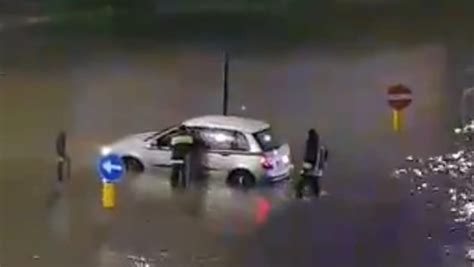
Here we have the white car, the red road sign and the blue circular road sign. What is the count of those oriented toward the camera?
2

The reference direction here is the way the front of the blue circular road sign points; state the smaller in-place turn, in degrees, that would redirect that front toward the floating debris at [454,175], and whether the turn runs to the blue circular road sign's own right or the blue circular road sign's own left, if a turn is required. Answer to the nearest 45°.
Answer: approximately 90° to the blue circular road sign's own left

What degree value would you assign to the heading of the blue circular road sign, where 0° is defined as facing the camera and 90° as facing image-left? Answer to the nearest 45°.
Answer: approximately 0°

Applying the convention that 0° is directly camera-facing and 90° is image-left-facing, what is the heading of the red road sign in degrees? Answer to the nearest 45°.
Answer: approximately 0°

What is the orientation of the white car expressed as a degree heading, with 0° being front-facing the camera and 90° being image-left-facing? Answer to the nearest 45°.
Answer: approximately 135°

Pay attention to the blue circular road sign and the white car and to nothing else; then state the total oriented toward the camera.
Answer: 1
